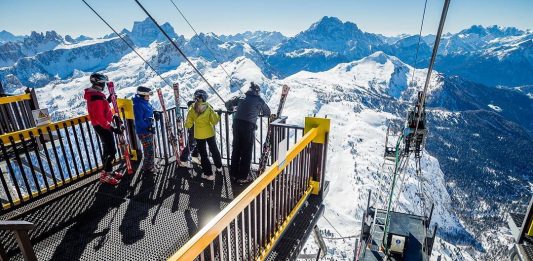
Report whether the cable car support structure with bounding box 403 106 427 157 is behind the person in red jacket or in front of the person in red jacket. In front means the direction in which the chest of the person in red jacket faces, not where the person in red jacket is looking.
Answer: in front

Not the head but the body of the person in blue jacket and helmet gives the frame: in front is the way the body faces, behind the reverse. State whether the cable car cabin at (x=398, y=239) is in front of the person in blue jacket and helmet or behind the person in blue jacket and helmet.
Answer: in front

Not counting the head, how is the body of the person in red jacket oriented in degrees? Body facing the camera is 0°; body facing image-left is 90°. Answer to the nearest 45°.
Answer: approximately 270°
